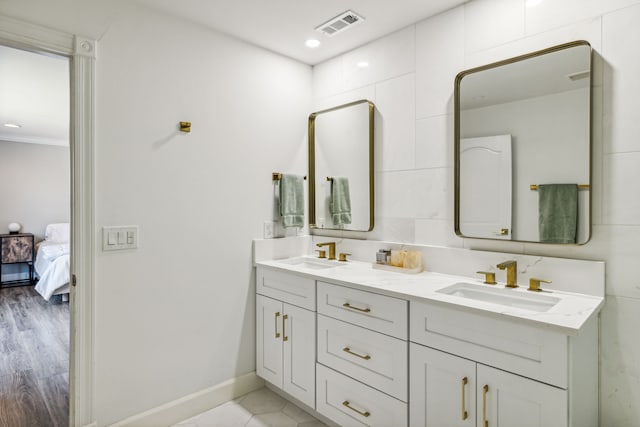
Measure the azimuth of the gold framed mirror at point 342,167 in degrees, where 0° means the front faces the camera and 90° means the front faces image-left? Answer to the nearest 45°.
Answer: approximately 45°

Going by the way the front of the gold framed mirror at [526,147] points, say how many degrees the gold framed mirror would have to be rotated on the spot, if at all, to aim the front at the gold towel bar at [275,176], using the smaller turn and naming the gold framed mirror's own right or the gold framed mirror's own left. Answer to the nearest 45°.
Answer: approximately 45° to the gold framed mirror's own right

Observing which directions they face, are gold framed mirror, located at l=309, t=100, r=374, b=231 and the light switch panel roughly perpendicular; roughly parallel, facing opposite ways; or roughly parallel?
roughly perpendicular

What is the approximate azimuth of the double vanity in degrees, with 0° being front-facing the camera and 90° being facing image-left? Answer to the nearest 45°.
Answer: approximately 45°

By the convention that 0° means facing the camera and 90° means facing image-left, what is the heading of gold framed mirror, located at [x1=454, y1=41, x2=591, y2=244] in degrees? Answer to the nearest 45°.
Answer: approximately 45°
